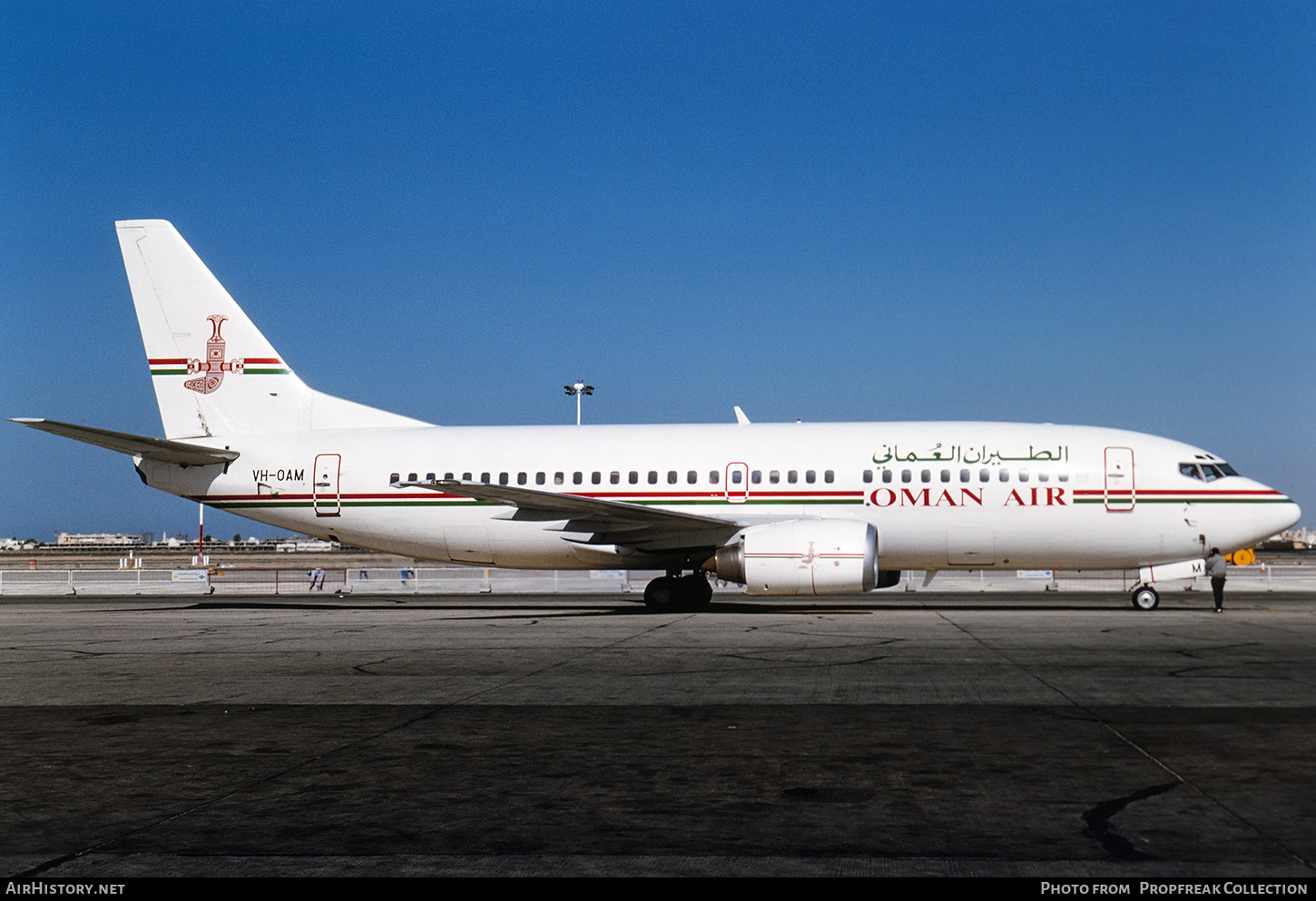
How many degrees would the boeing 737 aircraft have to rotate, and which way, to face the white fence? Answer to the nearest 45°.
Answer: approximately 90° to its left

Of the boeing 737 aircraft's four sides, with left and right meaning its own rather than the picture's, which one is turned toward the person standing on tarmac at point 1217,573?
front

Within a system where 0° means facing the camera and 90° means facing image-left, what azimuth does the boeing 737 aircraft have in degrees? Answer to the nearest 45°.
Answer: approximately 270°

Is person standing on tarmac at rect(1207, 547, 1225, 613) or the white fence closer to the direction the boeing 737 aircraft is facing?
the person standing on tarmac
